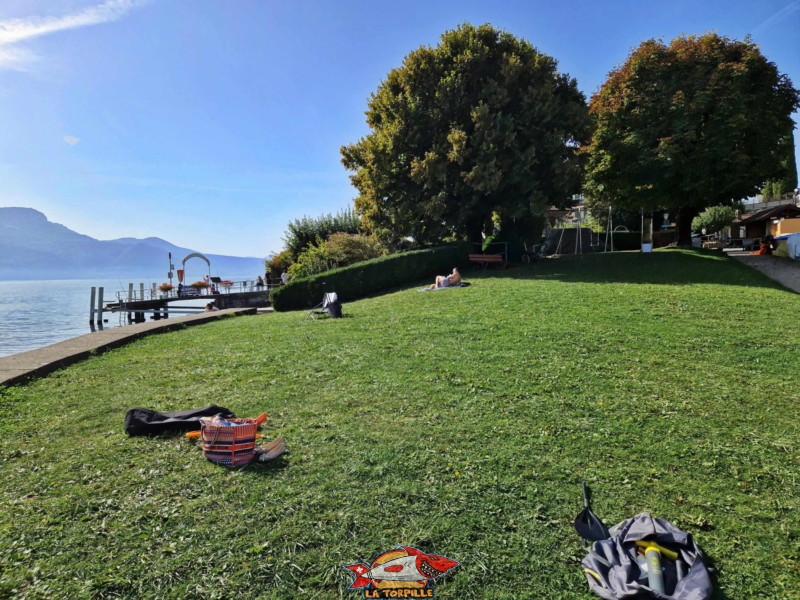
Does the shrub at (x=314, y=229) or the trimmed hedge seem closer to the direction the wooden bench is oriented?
the trimmed hedge

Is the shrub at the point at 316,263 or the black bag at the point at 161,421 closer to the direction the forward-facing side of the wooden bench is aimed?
the black bag

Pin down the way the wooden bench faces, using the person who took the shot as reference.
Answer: facing the viewer

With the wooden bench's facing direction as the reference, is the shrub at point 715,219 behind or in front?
behind

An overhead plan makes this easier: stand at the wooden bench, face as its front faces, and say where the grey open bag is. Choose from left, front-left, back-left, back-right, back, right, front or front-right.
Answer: front

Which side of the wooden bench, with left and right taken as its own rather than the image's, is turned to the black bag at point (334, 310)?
front

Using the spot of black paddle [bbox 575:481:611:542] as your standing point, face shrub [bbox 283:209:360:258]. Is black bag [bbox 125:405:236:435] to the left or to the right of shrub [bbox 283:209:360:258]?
left

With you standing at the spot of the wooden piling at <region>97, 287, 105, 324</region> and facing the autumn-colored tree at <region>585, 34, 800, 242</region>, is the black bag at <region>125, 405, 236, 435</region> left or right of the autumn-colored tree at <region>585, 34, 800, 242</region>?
right

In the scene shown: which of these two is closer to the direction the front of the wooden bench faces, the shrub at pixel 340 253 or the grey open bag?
the grey open bag

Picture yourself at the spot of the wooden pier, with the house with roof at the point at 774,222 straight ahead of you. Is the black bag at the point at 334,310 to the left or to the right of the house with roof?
right

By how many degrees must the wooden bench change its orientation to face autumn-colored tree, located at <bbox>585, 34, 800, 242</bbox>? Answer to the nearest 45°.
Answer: approximately 90° to its left

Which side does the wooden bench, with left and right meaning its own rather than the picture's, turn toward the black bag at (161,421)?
front
